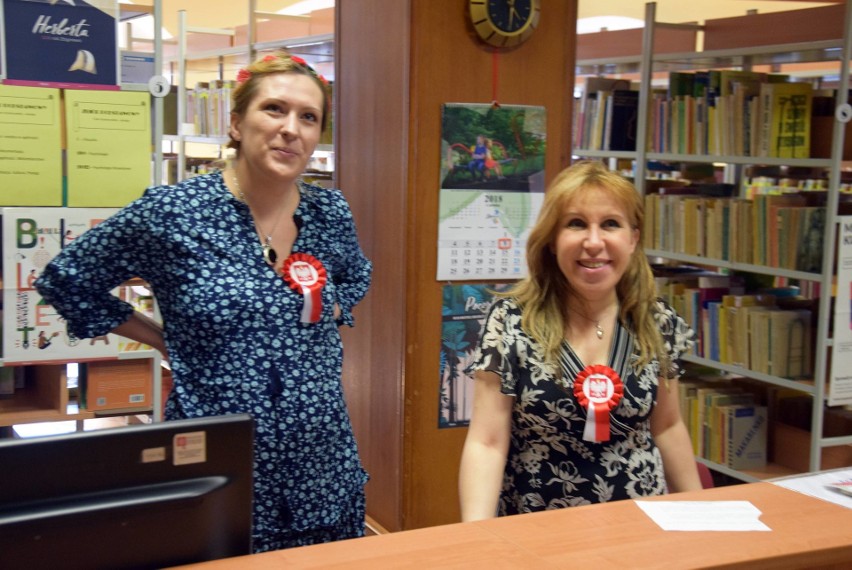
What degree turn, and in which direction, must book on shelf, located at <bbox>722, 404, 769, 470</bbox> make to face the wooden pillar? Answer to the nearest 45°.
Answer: approximately 45° to its right

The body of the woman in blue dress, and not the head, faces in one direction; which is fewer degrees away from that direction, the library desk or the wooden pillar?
the library desk

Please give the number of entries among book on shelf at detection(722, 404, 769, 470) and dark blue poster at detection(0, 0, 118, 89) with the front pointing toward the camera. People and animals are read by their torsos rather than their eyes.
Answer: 2

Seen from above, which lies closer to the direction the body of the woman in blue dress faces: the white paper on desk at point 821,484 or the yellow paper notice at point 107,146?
the white paper on desk
